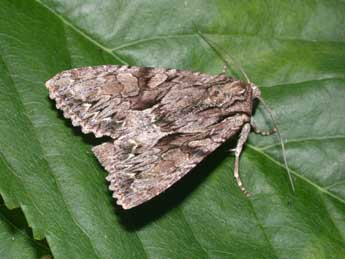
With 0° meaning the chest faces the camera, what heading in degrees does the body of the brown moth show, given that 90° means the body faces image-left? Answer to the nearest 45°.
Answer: approximately 270°
